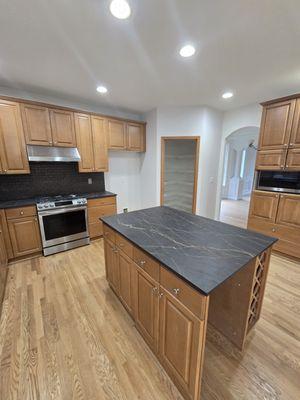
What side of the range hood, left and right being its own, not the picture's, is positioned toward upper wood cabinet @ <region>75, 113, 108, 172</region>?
left

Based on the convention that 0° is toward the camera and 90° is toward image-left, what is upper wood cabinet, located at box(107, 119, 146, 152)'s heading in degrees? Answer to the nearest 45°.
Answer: approximately 315°

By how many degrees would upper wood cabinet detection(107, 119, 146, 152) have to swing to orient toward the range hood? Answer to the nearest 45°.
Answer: approximately 90° to its right

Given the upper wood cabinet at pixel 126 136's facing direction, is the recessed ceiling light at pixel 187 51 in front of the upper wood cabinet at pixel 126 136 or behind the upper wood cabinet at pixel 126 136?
in front

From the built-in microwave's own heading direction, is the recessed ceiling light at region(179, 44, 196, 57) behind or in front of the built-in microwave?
in front

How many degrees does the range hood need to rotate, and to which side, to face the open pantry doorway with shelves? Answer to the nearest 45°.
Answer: approximately 90° to its left
